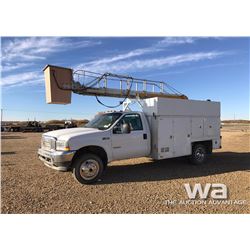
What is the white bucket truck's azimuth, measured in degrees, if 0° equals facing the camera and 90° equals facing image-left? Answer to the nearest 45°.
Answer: approximately 45°
